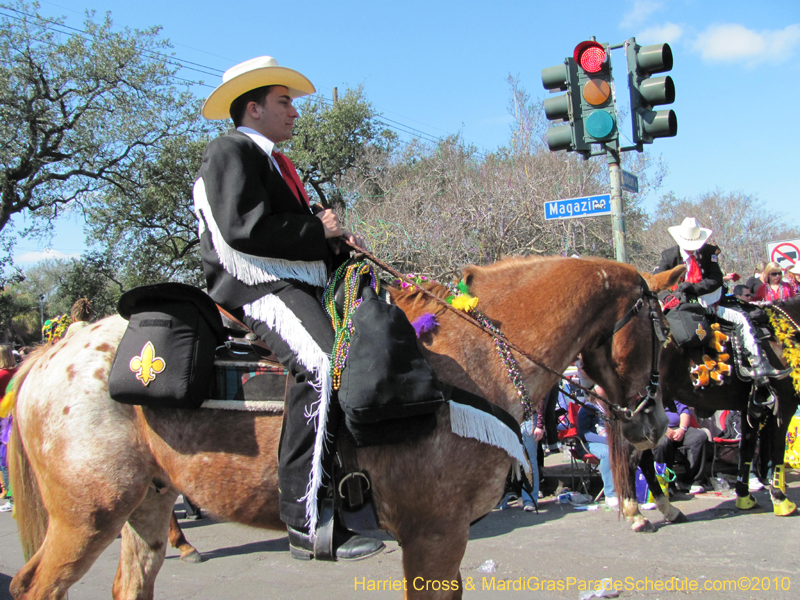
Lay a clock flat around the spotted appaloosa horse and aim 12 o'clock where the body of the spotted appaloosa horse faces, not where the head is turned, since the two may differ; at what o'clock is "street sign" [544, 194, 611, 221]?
The street sign is roughly at 10 o'clock from the spotted appaloosa horse.

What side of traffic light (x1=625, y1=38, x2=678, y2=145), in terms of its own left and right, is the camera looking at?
right

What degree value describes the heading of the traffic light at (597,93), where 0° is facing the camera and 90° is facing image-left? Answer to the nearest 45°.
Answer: approximately 0°

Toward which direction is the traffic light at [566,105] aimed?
to the viewer's left

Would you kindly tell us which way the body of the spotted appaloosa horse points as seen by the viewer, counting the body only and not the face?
to the viewer's right

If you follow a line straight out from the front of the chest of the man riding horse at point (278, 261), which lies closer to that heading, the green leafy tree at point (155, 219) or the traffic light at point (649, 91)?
the traffic light

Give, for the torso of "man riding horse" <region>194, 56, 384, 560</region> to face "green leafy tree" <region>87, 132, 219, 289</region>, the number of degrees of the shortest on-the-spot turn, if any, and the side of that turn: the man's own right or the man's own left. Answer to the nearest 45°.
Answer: approximately 90° to the man's own left
